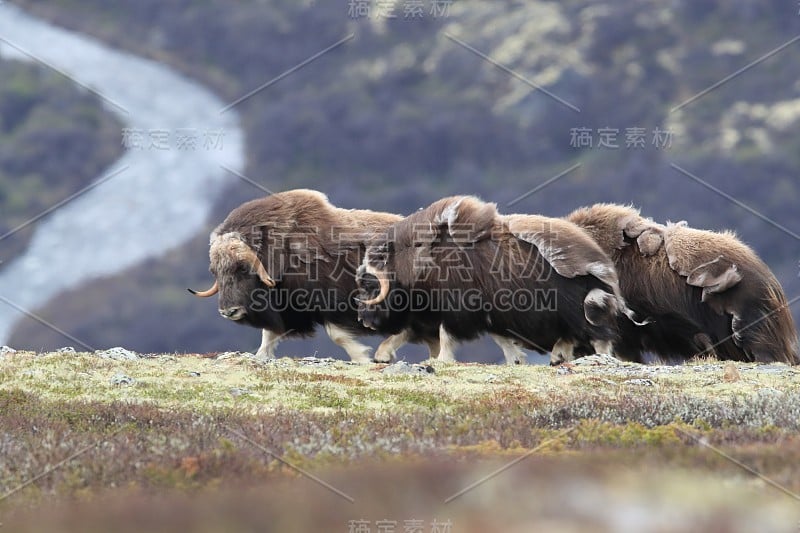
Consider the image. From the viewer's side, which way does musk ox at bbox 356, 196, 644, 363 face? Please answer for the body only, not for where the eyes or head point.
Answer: to the viewer's left

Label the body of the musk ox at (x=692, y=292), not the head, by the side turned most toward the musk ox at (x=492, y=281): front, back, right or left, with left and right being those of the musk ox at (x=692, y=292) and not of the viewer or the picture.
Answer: front

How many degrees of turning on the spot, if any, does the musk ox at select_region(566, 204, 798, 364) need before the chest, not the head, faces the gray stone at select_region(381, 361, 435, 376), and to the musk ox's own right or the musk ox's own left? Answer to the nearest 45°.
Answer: approximately 45° to the musk ox's own left

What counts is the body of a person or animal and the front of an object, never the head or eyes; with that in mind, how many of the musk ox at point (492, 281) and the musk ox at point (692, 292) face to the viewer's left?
2

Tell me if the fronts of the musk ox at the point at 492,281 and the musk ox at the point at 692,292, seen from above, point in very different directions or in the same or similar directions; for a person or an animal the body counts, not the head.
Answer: same or similar directions

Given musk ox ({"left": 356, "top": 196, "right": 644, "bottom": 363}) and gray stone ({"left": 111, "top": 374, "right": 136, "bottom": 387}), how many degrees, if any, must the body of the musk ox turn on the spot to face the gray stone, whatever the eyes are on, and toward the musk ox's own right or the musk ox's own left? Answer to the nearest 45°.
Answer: approximately 45° to the musk ox's own left

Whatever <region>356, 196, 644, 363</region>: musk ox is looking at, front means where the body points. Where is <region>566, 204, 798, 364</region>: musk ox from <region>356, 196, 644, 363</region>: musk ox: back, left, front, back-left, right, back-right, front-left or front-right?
back

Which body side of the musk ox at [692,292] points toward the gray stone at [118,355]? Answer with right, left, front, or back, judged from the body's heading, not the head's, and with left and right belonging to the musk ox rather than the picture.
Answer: front

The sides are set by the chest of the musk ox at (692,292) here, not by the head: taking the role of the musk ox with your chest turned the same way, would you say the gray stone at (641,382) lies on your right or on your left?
on your left

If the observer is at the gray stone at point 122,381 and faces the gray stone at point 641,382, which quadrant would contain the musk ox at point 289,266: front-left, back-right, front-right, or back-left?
front-left

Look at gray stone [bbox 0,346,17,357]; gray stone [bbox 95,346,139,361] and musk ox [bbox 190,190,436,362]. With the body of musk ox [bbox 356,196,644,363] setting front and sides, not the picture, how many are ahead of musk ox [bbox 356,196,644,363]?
3

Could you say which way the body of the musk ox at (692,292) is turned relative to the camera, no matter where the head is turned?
to the viewer's left

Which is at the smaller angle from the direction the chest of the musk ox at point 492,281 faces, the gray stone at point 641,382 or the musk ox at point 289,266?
the musk ox

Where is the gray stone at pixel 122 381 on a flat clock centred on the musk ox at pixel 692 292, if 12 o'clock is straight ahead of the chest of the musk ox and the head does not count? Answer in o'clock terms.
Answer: The gray stone is roughly at 11 o'clock from the musk ox.
